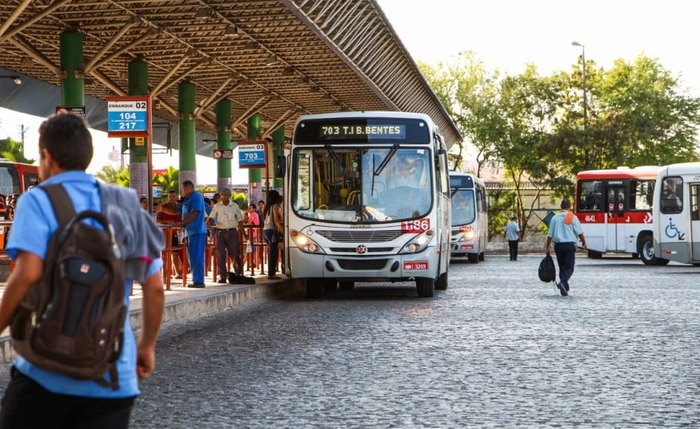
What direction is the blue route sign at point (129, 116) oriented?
toward the camera

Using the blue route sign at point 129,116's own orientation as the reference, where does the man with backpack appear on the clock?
The man with backpack is roughly at 12 o'clock from the blue route sign.

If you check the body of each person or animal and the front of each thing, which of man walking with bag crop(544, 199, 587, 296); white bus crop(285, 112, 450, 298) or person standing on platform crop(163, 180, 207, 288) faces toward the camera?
the white bus

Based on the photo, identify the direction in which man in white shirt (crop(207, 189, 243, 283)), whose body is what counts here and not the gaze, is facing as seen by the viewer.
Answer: toward the camera

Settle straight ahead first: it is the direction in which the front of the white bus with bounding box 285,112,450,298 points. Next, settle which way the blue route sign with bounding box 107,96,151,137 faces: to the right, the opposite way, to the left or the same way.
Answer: the same way

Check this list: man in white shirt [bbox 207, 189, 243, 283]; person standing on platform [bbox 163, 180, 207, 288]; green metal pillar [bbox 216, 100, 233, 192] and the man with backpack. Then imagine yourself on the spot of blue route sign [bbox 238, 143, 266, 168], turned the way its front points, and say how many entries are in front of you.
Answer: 3

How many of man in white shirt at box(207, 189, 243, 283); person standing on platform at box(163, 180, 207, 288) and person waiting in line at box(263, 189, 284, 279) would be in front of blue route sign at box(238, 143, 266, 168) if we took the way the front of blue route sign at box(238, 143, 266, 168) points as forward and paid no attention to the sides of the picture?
3
